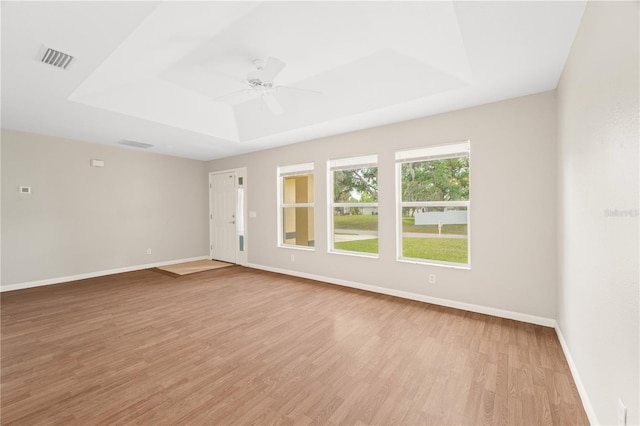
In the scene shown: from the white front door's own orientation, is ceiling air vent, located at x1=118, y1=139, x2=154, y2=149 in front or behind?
in front

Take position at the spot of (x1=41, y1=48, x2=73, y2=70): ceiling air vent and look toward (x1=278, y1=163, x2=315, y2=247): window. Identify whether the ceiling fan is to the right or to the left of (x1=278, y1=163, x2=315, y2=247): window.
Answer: right

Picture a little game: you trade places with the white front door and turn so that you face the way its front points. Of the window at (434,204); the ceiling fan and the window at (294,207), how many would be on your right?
0

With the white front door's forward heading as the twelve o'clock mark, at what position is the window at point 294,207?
The window is roughly at 9 o'clock from the white front door.

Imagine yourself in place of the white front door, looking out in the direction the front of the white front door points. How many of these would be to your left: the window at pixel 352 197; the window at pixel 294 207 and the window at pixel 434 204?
3

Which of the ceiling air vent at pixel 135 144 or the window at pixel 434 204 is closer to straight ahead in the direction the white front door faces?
the ceiling air vent

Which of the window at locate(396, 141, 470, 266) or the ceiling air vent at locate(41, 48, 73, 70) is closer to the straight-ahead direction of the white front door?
the ceiling air vent

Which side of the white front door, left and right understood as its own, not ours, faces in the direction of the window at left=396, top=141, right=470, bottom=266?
left

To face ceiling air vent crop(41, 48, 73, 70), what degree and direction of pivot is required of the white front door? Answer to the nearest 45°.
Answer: approximately 45° to its left

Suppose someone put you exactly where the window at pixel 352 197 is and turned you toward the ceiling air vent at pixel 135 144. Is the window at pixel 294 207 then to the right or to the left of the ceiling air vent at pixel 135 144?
right

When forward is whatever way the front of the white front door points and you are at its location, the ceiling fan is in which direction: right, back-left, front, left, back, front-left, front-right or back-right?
front-left

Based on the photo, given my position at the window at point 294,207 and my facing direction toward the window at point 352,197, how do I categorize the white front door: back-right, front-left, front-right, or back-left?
back-right

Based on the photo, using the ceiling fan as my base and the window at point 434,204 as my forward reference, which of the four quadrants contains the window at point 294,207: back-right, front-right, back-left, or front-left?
front-left
